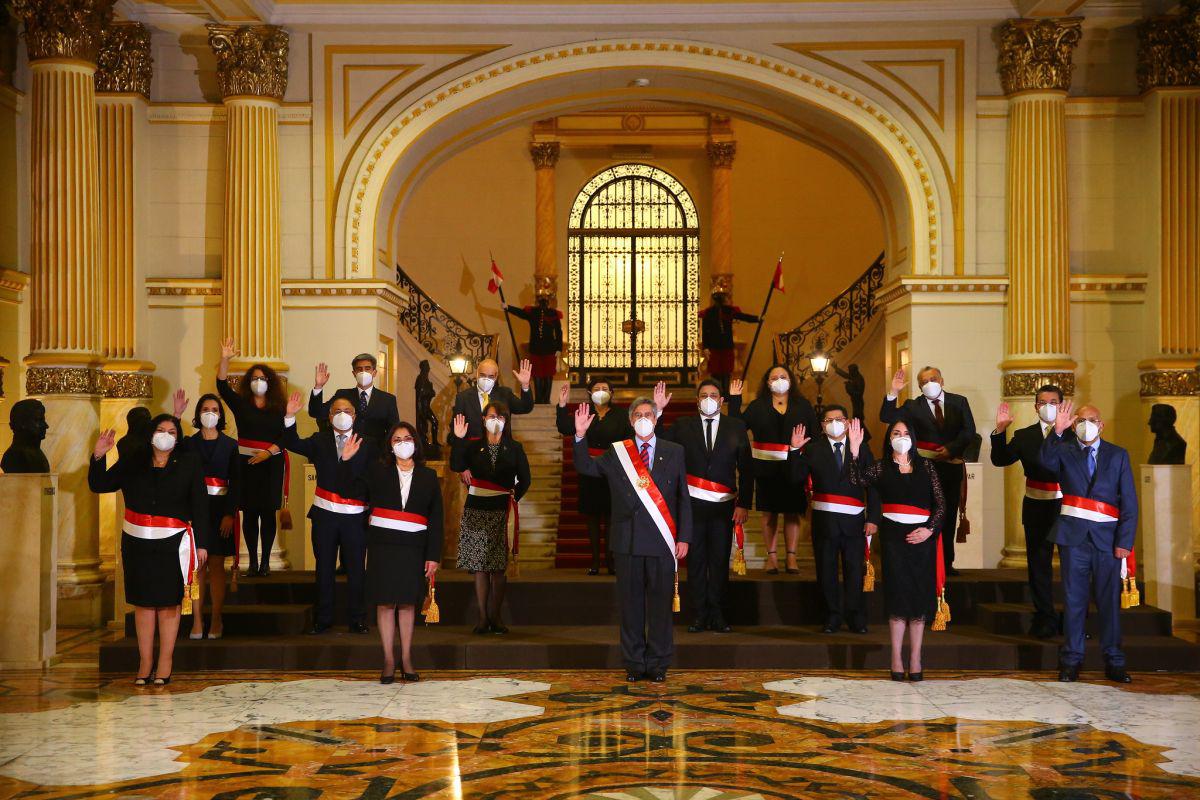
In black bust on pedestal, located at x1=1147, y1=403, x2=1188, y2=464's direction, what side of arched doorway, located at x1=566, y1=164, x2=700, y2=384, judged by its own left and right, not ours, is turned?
front

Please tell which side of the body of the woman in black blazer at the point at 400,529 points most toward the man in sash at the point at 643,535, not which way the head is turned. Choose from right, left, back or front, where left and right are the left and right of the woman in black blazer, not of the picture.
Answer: left

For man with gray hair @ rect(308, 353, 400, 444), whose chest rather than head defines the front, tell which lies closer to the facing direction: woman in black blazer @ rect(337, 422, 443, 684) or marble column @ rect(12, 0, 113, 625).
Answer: the woman in black blazer

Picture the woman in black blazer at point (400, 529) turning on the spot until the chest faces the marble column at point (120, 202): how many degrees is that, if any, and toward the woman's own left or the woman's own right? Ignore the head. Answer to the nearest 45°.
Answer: approximately 135° to the woman's own right

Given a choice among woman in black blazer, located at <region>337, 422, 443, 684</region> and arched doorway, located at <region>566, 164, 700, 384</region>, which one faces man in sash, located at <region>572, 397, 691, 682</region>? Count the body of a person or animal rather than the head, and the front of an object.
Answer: the arched doorway

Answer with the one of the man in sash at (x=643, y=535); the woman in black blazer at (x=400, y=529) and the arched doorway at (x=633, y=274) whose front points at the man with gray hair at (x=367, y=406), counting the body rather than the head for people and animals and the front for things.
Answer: the arched doorway

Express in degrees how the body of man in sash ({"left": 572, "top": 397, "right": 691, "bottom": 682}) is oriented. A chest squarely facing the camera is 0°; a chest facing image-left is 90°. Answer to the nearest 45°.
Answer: approximately 0°

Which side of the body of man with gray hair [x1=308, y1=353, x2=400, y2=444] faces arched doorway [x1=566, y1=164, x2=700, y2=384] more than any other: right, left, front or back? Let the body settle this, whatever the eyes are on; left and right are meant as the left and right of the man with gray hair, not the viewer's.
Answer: back
